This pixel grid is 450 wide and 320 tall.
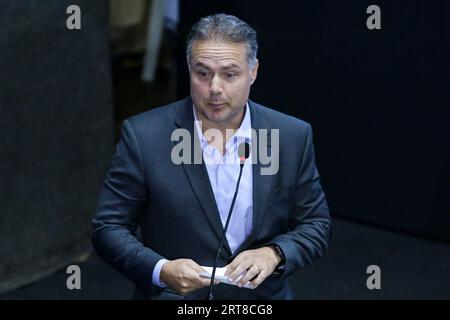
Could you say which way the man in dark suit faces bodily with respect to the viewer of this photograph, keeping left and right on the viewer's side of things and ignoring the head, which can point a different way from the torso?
facing the viewer

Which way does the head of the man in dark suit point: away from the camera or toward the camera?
toward the camera
